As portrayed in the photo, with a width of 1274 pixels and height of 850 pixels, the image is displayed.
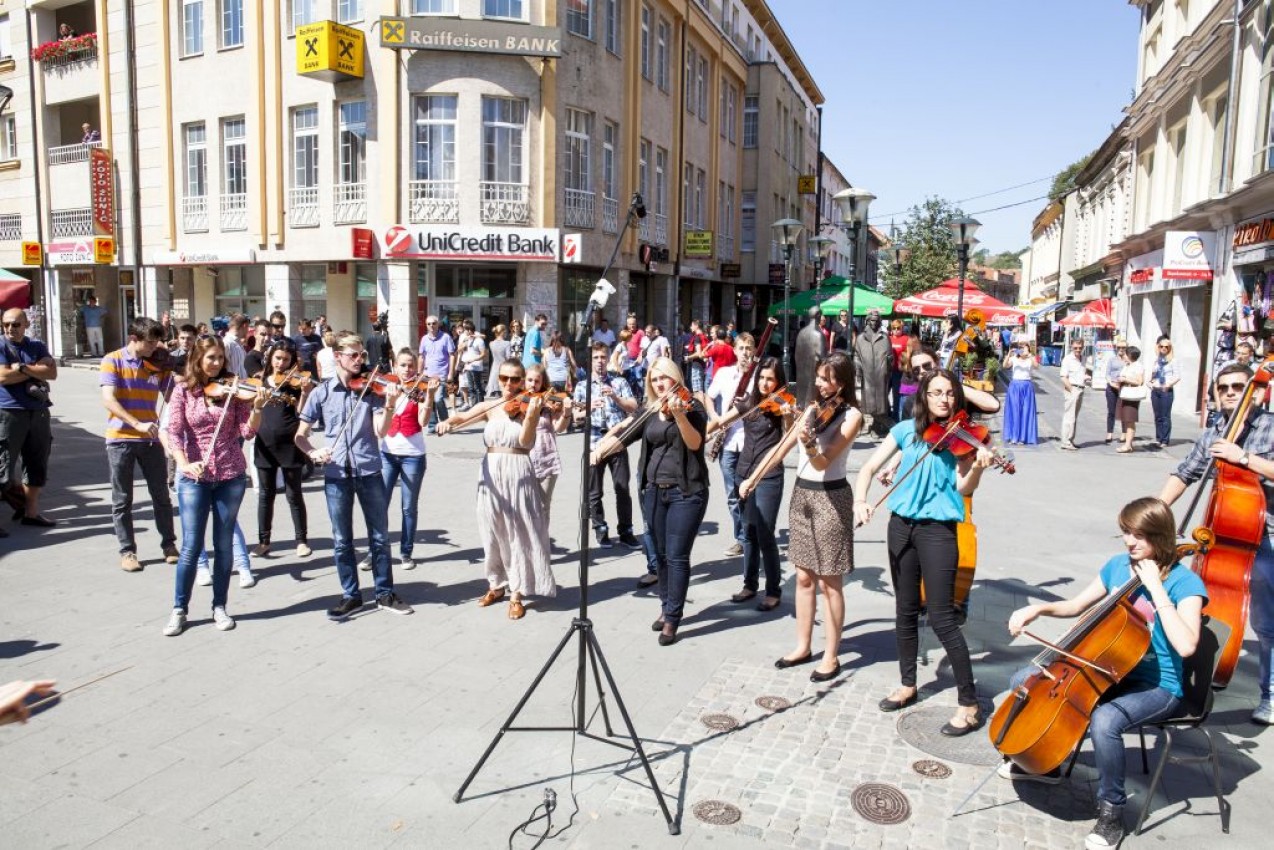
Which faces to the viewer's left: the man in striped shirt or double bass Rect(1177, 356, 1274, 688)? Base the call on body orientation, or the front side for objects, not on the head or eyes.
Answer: the double bass

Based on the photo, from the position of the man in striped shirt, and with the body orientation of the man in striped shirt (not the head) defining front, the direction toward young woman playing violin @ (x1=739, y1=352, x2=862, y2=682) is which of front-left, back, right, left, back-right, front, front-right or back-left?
front

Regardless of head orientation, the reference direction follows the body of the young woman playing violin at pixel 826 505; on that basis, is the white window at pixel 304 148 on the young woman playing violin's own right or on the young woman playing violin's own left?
on the young woman playing violin's own right

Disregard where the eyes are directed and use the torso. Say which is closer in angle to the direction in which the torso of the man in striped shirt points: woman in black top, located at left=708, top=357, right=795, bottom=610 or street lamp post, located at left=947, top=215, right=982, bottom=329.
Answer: the woman in black top

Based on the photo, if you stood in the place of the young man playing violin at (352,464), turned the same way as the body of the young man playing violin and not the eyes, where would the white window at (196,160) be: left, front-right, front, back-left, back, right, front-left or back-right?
back

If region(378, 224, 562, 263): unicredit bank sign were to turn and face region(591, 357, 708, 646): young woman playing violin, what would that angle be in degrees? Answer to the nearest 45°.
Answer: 0° — it already faces them

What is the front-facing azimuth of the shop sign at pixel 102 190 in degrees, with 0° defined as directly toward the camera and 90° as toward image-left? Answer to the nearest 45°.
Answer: approximately 0°

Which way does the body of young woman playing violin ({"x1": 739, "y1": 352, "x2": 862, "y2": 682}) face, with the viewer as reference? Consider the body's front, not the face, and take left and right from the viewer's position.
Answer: facing the viewer and to the left of the viewer
